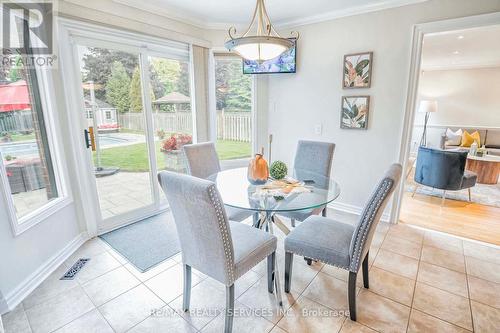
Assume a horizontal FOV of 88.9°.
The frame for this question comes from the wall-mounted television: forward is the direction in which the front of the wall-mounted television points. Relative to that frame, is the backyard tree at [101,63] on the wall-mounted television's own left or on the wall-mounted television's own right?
on the wall-mounted television's own right

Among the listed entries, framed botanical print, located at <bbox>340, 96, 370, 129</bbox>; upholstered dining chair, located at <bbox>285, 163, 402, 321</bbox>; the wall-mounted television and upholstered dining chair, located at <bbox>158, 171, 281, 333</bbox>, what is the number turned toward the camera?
2

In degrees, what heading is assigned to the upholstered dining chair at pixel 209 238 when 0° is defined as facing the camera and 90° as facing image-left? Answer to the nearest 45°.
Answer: approximately 225°

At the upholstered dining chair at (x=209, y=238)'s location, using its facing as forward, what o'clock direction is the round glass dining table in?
The round glass dining table is roughly at 12 o'clock from the upholstered dining chair.

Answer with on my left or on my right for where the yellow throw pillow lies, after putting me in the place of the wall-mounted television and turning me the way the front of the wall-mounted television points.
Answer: on my left

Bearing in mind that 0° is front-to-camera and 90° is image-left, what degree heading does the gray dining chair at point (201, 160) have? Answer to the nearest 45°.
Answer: approximately 315°

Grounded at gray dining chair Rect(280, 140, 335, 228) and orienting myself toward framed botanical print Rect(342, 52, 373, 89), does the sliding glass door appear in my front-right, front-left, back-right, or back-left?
back-left

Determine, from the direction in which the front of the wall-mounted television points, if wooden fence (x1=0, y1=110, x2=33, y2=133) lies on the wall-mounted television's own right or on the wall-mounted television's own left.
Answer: on the wall-mounted television's own right
